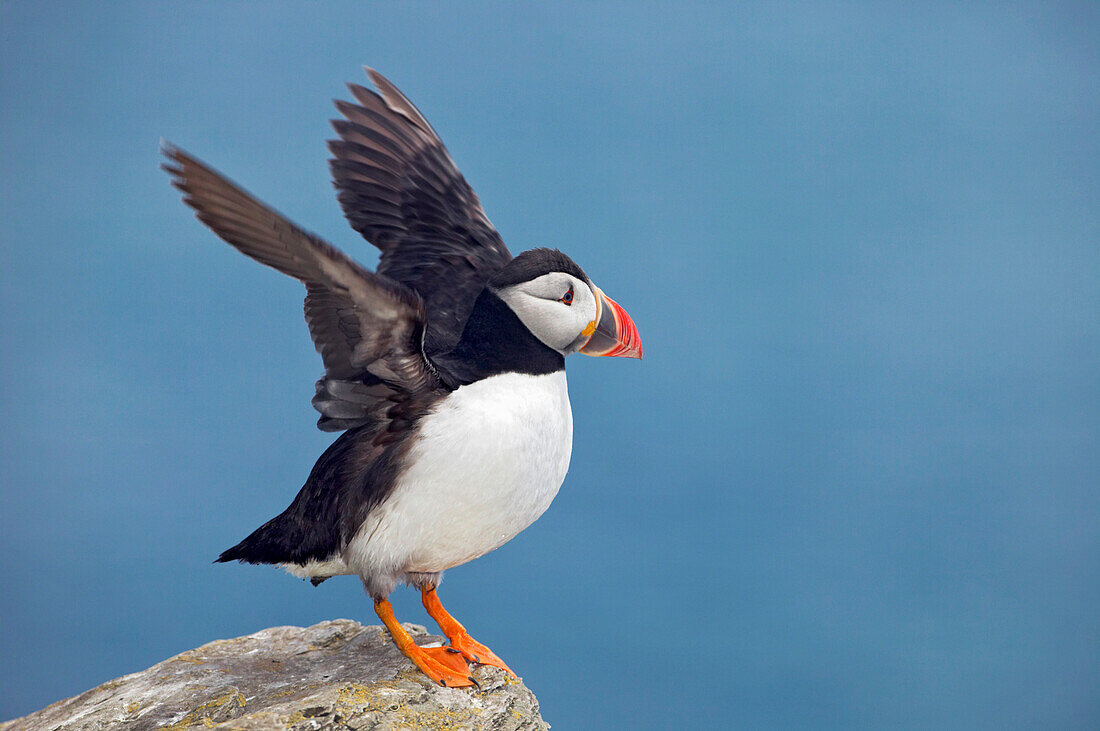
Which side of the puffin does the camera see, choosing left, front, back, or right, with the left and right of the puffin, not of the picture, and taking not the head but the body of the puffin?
right
